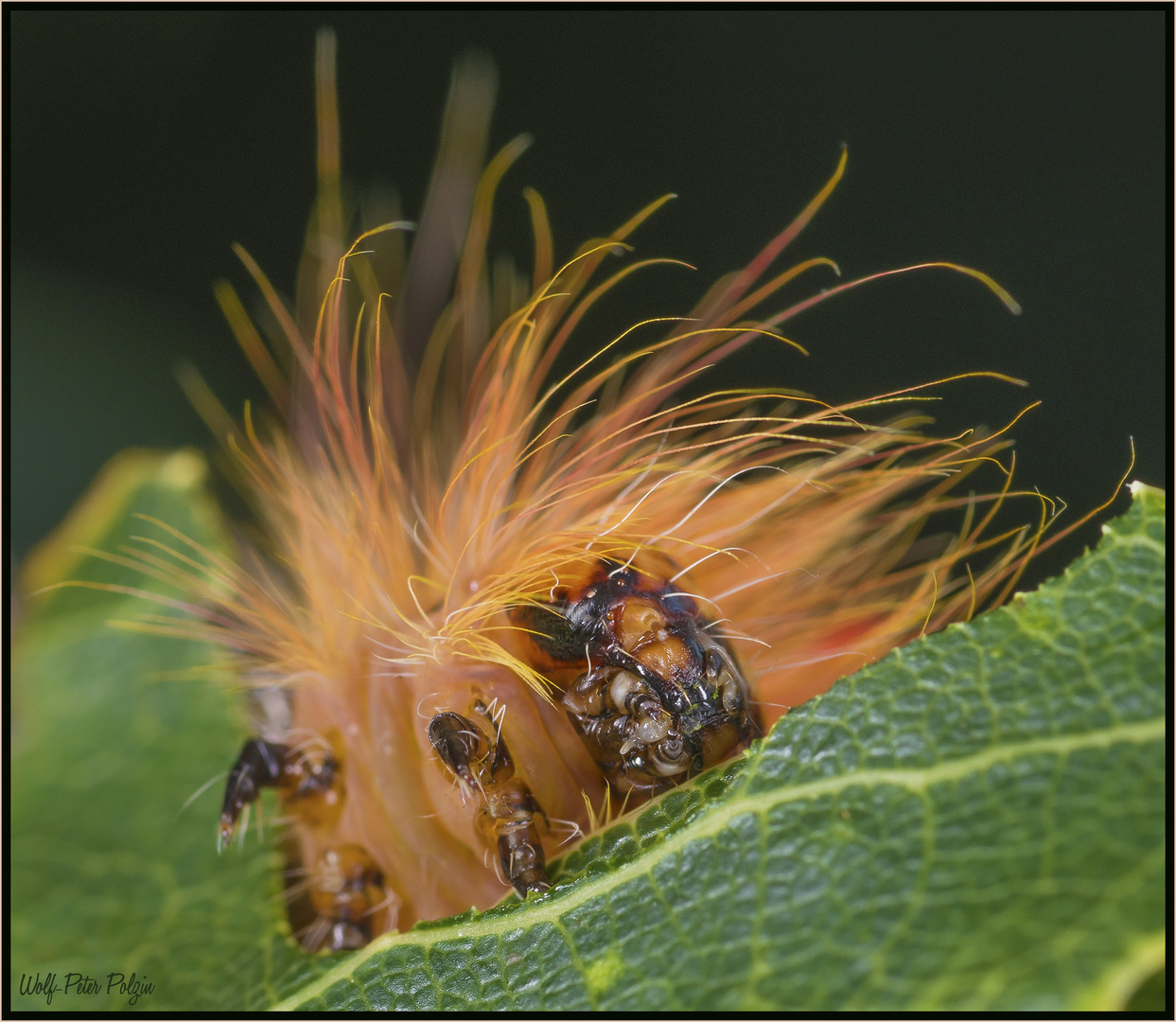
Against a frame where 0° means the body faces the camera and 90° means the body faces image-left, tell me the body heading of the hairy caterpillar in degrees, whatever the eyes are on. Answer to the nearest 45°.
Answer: approximately 315°
